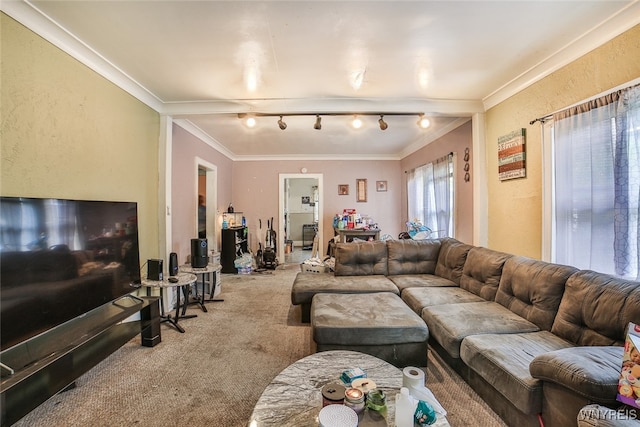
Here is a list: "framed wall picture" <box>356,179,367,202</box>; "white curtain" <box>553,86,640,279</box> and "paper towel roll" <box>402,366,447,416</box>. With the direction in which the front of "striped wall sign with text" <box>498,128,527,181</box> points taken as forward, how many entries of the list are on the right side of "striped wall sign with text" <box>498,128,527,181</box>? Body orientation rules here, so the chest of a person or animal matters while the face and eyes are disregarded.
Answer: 1

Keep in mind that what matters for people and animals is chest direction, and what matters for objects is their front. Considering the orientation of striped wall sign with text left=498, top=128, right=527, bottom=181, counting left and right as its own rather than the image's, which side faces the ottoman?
front

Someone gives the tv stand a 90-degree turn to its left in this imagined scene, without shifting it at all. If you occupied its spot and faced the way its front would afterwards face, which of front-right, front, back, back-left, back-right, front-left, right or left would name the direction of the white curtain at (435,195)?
front-right

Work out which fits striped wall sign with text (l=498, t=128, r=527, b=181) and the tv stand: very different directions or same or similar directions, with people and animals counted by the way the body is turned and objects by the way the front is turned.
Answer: very different directions

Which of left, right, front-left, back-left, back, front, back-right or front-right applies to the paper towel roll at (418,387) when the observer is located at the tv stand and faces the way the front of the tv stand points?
front

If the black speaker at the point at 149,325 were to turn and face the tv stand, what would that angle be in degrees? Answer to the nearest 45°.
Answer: approximately 90° to its right

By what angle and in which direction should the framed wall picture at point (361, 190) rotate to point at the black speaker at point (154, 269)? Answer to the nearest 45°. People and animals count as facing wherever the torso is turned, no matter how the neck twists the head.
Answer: approximately 45° to its right

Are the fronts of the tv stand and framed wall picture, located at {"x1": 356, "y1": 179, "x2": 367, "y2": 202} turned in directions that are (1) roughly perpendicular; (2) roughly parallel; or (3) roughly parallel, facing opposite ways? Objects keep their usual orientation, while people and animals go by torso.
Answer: roughly perpendicular

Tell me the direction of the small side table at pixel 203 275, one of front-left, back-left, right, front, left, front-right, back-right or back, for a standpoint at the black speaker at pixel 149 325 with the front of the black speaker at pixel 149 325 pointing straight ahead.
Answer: left

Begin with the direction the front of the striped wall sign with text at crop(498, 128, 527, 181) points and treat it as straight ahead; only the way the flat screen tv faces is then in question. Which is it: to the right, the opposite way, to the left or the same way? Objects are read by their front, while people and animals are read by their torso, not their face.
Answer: the opposite way

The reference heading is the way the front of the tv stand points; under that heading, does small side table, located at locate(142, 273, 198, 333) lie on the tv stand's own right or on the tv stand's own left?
on the tv stand's own left

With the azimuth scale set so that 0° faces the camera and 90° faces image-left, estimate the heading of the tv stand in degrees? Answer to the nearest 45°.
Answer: approximately 315°

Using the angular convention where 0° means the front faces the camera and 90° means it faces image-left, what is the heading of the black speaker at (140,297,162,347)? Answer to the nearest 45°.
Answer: approximately 315°

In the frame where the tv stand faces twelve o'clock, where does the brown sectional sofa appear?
The brown sectional sofa is roughly at 12 o'clock from the tv stand.

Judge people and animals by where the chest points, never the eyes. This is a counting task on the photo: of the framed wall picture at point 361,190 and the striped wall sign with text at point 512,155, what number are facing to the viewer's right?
0

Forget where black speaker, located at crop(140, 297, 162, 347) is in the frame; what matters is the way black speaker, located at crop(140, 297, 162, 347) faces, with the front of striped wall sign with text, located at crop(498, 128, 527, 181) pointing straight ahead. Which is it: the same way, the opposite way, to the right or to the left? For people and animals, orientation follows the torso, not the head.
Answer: the opposite way

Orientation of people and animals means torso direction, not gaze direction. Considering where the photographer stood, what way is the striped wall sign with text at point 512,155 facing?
facing the viewer and to the left of the viewer
